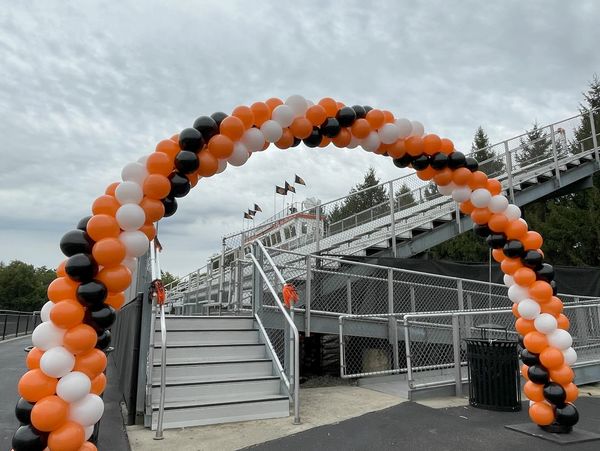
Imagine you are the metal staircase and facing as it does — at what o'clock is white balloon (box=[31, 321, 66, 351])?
The white balloon is roughly at 1 o'clock from the metal staircase.

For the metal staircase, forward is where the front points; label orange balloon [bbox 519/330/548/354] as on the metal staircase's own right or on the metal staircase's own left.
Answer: on the metal staircase's own left

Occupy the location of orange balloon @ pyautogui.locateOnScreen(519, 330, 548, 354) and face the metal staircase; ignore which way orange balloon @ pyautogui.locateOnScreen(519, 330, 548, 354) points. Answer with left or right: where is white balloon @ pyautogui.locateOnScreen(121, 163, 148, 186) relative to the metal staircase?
left

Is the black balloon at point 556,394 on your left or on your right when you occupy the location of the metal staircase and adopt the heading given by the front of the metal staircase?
on your left

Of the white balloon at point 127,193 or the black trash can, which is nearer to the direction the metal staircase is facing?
the white balloon

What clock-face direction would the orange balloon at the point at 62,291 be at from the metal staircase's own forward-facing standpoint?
The orange balloon is roughly at 1 o'clock from the metal staircase.

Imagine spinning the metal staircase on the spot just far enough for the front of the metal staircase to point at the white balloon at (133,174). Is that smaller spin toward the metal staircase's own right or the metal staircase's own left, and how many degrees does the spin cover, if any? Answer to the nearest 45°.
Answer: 0° — it already faces it

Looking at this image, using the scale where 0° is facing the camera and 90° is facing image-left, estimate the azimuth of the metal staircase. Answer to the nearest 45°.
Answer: approximately 0°

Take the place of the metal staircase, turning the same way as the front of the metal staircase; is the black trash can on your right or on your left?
on your left

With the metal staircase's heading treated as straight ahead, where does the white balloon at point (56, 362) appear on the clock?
The white balloon is roughly at 1 o'clock from the metal staircase.
